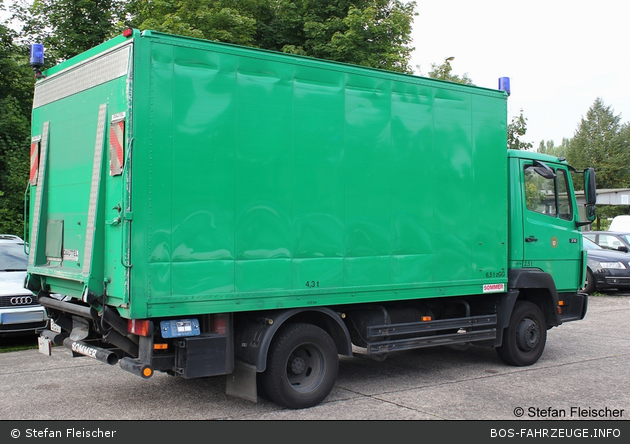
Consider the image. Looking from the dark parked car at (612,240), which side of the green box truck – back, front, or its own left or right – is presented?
front

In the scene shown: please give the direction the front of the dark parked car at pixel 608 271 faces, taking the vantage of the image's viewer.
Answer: facing the viewer and to the right of the viewer

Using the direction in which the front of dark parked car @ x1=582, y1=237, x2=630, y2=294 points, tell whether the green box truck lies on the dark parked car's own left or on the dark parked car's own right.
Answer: on the dark parked car's own right

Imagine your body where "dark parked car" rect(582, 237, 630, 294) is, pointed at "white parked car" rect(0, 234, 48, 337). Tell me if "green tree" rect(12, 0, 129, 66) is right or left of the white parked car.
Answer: right

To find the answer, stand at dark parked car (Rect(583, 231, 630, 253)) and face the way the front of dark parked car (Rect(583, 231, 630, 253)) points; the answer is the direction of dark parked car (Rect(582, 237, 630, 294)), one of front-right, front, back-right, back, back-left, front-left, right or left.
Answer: front-right

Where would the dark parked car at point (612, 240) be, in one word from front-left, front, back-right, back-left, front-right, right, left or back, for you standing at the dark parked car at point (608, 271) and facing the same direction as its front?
back-left

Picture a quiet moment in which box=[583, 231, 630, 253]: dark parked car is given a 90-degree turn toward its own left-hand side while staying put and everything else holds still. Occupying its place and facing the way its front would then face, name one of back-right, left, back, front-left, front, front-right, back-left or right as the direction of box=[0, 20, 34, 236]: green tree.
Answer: back

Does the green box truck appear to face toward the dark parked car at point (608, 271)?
yes

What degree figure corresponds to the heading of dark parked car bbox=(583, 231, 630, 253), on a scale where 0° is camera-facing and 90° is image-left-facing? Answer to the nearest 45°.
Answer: approximately 315°

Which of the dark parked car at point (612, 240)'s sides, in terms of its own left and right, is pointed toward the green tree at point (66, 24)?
right

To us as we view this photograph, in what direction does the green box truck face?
facing away from the viewer and to the right of the viewer

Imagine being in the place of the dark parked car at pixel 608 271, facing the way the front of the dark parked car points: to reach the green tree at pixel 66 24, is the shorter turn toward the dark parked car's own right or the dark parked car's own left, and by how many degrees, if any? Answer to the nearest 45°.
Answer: approximately 135° to the dark parked car's own right

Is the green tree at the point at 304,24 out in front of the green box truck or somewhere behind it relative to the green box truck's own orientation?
in front

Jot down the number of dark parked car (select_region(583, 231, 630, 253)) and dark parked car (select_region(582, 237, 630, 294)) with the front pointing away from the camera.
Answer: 0

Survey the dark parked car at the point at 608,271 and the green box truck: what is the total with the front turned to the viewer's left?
0

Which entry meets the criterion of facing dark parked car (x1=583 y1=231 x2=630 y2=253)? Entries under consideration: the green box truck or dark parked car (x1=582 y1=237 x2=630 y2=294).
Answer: the green box truck
